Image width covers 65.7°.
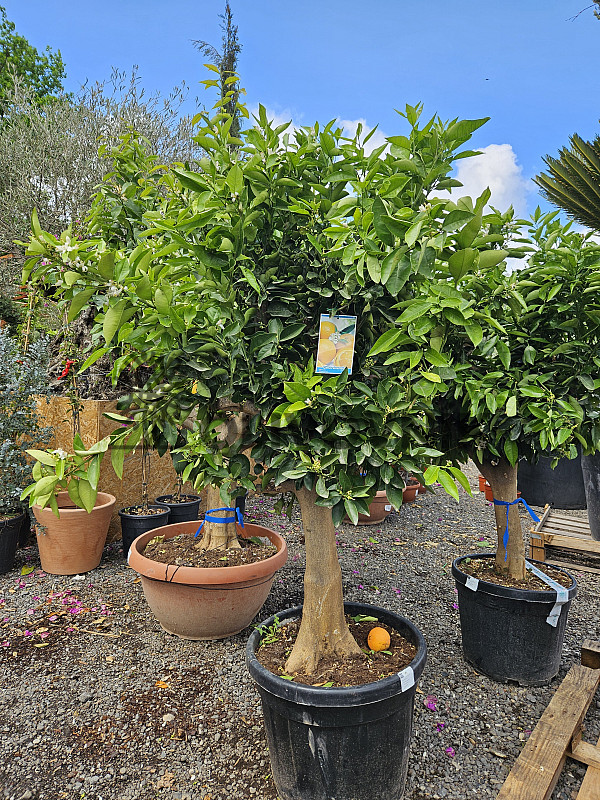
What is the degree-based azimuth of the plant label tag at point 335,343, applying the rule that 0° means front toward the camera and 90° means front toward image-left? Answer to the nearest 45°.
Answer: approximately 0°

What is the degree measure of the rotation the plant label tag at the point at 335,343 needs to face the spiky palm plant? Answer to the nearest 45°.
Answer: approximately 135° to its left

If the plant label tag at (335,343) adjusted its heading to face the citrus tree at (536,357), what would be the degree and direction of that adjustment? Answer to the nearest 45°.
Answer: approximately 135° to its left

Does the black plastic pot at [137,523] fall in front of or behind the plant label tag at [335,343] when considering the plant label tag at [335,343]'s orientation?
behind

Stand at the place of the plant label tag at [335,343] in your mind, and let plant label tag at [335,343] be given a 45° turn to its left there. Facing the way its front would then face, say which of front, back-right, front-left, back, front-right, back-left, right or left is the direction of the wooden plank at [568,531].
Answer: left

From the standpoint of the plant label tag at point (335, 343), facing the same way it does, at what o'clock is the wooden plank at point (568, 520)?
The wooden plank is roughly at 7 o'clock from the plant label tag.

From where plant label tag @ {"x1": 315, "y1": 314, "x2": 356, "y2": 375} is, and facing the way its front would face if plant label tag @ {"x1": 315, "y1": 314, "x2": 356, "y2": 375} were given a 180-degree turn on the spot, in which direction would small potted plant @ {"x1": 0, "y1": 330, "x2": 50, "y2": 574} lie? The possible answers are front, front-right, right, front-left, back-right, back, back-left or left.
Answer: front-left

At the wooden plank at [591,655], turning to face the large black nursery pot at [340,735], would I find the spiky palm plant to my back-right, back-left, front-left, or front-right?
back-right

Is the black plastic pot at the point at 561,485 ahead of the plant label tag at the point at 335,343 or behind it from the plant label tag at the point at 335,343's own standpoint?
behind

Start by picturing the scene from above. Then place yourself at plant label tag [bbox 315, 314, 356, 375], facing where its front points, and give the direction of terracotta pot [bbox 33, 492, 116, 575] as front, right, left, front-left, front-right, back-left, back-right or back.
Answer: back-right
